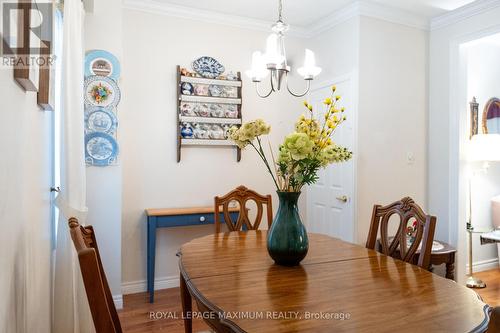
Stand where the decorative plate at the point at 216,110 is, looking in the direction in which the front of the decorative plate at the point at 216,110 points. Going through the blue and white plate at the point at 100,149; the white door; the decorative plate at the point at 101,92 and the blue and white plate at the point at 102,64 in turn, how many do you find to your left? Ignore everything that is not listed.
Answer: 1

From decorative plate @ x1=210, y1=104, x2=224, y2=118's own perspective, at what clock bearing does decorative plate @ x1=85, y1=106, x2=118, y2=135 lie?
decorative plate @ x1=85, y1=106, x2=118, y2=135 is roughly at 2 o'clock from decorative plate @ x1=210, y1=104, x2=224, y2=118.

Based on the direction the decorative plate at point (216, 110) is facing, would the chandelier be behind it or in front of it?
in front

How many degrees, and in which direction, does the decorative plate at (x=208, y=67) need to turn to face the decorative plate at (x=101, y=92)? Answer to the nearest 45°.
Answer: approximately 45° to its right

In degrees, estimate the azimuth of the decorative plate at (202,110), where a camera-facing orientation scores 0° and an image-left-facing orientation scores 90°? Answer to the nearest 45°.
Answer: approximately 0°

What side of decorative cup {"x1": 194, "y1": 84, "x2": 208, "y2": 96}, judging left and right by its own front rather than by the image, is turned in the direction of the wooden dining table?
front
